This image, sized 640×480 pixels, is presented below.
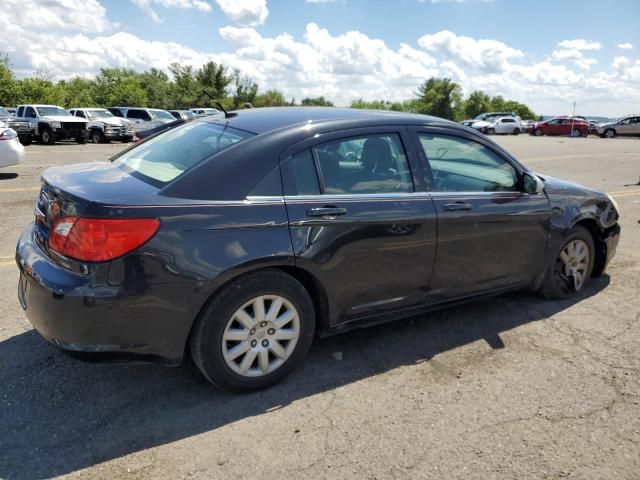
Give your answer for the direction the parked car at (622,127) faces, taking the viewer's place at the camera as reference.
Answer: facing to the left of the viewer

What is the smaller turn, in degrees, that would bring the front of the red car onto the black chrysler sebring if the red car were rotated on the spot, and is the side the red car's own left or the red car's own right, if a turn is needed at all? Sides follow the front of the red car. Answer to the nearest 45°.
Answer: approximately 90° to the red car's own left

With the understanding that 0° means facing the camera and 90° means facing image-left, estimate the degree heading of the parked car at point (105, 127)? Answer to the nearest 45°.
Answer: approximately 315°

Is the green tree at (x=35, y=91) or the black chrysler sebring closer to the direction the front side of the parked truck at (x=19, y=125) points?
the black chrysler sebring

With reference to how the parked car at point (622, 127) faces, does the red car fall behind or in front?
in front

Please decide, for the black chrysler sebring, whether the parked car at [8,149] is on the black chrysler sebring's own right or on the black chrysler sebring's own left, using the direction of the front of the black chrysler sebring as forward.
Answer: on the black chrysler sebring's own left

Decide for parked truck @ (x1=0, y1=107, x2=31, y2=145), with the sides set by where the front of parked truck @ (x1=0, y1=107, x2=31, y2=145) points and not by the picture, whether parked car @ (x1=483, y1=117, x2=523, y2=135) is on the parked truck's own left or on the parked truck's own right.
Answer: on the parked truck's own left

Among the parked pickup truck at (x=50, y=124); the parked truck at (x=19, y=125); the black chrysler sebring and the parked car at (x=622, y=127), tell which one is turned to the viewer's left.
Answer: the parked car at (x=622, y=127)

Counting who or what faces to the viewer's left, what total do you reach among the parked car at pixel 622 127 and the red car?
2

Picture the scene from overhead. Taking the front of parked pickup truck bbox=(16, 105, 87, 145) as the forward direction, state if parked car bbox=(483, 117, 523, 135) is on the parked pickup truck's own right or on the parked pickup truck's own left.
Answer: on the parked pickup truck's own left

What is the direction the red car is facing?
to the viewer's left

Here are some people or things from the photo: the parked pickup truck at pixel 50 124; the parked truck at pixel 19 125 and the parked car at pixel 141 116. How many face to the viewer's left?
0

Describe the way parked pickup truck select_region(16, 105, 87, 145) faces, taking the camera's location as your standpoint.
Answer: facing the viewer and to the right of the viewer

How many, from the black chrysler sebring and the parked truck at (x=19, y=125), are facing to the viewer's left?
0

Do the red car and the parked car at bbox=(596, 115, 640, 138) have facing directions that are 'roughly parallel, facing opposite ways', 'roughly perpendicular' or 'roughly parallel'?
roughly parallel
